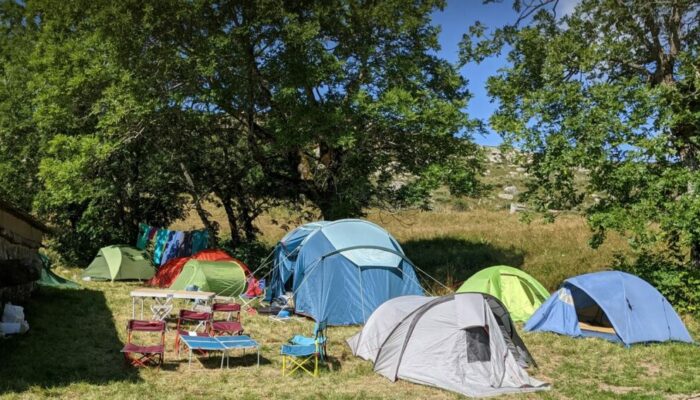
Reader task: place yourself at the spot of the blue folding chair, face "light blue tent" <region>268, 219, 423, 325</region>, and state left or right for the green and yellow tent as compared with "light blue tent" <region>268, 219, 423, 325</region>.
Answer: right

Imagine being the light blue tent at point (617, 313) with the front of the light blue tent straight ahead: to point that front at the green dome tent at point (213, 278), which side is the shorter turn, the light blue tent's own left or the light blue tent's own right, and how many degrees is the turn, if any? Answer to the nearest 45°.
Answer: approximately 45° to the light blue tent's own right

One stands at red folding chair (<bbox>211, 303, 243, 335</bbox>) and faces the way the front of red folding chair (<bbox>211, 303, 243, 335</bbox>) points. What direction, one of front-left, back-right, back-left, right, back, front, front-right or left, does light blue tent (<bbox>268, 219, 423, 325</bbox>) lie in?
back-left

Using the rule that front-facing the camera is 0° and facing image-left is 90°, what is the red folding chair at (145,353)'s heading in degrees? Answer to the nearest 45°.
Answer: approximately 0°

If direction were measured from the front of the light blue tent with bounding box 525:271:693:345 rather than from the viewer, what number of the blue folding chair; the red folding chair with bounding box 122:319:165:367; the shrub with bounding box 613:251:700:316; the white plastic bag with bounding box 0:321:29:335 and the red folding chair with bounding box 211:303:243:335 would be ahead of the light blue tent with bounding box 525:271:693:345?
4

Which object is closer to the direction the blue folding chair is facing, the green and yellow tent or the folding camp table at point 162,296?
the folding camp table

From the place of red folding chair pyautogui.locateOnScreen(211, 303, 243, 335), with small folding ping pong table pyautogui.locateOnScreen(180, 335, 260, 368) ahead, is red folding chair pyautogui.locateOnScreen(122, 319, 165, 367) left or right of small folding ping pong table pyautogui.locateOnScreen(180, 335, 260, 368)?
right

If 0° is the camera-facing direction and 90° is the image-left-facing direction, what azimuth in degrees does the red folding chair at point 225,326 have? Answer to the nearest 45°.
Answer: approximately 0°

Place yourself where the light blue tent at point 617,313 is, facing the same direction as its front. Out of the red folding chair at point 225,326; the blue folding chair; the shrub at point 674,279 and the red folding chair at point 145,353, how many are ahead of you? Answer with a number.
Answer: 3

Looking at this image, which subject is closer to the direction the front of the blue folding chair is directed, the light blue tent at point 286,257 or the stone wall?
the stone wall
